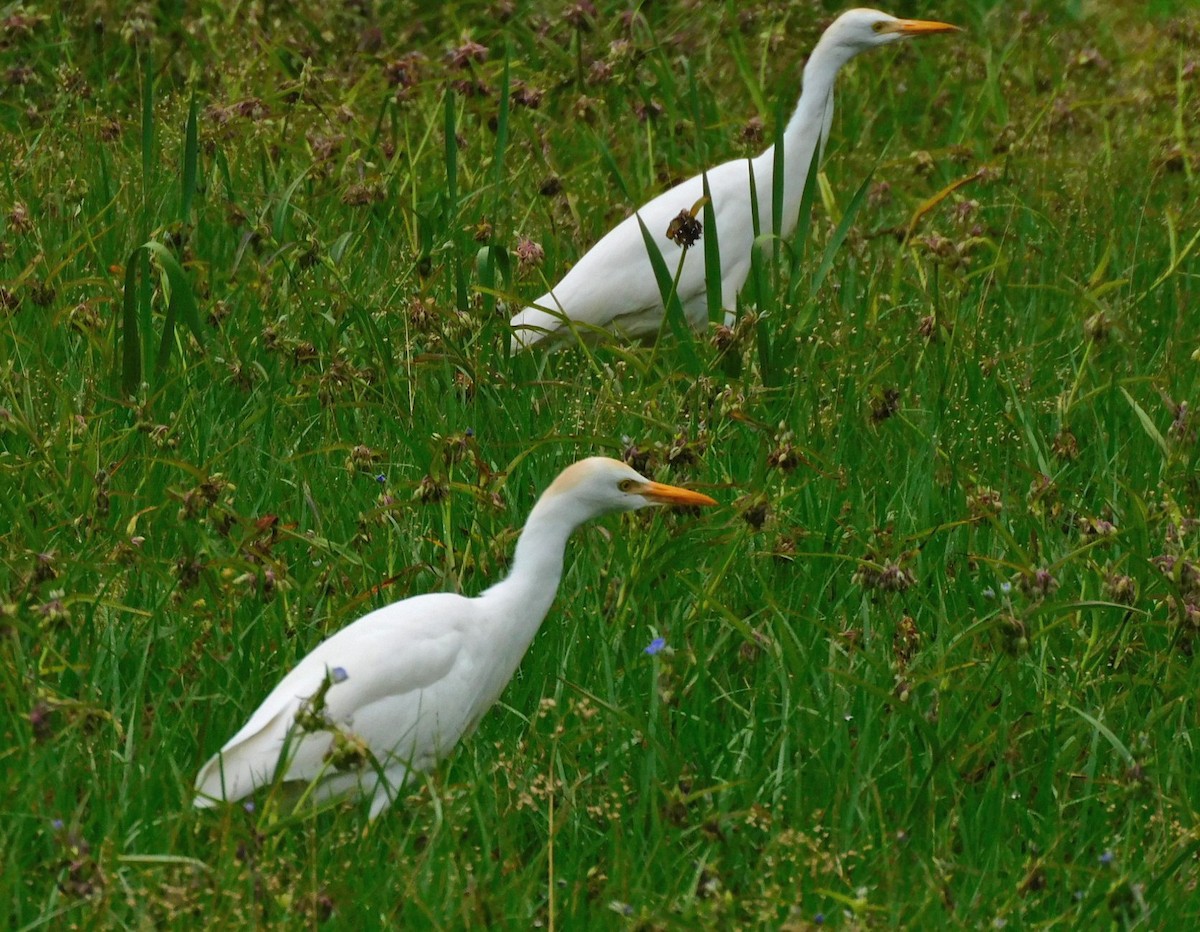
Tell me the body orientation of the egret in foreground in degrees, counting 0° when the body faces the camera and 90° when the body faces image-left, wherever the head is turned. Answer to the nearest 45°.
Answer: approximately 270°

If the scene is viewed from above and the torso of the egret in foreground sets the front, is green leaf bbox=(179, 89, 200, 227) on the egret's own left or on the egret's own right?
on the egret's own left
